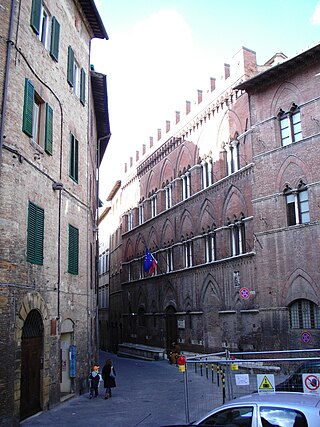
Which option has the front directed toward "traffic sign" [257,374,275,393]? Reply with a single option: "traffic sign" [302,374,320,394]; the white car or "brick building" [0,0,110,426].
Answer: the brick building

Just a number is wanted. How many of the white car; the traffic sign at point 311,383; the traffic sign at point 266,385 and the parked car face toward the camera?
2

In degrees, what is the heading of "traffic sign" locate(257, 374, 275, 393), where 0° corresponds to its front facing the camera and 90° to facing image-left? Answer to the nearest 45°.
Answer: approximately 0°

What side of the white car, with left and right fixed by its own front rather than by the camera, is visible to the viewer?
left

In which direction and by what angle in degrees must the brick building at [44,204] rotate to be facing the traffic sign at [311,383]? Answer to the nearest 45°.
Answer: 0° — it already faces it

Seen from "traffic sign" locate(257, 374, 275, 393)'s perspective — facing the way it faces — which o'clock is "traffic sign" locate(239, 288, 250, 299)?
"traffic sign" locate(239, 288, 250, 299) is roughly at 6 o'clock from "traffic sign" locate(257, 374, 275, 393).

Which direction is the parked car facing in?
to the viewer's left

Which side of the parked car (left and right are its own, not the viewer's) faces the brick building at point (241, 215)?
right

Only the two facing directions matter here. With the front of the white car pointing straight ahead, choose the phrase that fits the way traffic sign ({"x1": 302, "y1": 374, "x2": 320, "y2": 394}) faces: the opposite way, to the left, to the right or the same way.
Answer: to the left
